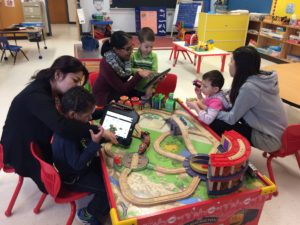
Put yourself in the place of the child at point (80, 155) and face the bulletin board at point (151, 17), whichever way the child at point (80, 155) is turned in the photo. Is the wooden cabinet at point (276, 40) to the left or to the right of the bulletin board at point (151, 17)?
right

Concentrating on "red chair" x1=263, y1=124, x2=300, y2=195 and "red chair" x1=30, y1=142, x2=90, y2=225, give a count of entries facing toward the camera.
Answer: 0

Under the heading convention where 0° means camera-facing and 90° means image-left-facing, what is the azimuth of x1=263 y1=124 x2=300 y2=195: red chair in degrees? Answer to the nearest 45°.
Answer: approximately 90°

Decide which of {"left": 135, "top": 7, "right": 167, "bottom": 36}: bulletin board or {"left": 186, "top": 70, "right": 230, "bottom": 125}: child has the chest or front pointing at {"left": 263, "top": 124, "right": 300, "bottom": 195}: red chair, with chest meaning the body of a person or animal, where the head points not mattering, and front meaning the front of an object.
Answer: the bulletin board

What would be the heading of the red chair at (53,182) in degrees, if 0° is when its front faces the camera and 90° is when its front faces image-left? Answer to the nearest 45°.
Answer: approximately 225°

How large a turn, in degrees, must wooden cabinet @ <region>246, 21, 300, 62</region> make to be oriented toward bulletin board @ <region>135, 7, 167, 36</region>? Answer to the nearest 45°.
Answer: approximately 45° to its right

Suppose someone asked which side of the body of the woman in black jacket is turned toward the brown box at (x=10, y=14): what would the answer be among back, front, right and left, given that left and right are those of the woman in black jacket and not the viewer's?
left

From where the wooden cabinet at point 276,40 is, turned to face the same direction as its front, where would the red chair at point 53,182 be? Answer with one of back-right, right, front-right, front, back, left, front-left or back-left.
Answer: front-left

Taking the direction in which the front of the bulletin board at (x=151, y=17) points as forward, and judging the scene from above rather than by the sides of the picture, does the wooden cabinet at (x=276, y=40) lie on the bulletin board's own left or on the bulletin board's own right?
on the bulletin board's own left

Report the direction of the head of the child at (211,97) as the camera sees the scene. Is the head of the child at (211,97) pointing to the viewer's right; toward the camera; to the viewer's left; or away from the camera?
to the viewer's left

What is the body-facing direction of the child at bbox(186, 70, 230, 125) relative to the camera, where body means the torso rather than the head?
to the viewer's left

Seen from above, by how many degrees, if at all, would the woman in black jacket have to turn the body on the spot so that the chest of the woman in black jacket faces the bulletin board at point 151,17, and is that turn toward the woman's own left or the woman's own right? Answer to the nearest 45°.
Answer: approximately 45° to the woman's own left

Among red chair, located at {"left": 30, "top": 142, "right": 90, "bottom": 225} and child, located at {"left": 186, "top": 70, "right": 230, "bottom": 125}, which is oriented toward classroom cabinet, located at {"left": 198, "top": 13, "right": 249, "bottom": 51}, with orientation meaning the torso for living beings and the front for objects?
the red chair

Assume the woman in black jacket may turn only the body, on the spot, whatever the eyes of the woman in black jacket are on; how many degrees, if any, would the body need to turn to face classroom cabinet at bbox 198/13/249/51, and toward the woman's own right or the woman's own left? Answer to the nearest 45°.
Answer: approximately 45° to the woman's own left

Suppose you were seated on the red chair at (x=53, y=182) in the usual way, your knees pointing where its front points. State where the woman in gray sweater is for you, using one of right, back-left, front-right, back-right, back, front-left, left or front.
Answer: front-right
